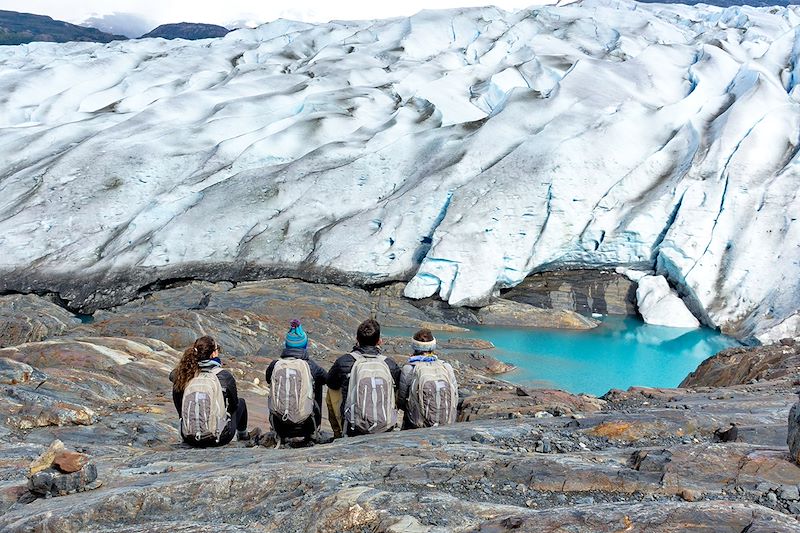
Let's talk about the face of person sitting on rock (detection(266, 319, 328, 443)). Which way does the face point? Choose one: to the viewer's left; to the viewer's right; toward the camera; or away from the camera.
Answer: away from the camera

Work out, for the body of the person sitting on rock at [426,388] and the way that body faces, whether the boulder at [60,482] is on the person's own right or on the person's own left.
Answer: on the person's own left

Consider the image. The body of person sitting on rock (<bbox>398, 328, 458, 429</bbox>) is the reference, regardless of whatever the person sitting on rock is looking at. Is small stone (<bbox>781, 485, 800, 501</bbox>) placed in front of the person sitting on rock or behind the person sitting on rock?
behind

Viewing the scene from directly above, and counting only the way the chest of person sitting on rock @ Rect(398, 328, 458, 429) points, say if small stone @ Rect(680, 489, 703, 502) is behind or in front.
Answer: behind

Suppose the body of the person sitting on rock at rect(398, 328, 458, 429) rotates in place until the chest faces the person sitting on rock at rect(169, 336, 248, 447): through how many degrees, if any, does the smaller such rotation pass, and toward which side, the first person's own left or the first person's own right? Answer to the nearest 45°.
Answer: approximately 90° to the first person's own left

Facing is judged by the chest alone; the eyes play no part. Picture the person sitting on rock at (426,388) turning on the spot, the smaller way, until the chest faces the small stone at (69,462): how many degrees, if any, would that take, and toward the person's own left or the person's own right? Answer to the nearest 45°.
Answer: approximately 135° to the person's own left

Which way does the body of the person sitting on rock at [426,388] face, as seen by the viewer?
away from the camera

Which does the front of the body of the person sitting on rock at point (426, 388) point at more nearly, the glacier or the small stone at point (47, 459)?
the glacier

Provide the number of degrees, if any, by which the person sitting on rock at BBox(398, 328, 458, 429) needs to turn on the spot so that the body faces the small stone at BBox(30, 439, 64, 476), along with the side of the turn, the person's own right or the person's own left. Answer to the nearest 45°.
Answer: approximately 135° to the person's own left

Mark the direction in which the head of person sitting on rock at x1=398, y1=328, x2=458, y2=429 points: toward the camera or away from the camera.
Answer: away from the camera
